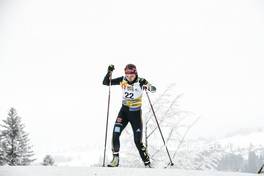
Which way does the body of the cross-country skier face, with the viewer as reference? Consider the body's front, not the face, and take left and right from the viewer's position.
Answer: facing the viewer

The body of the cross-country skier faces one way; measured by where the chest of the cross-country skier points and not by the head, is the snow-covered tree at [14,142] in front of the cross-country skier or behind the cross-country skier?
behind
